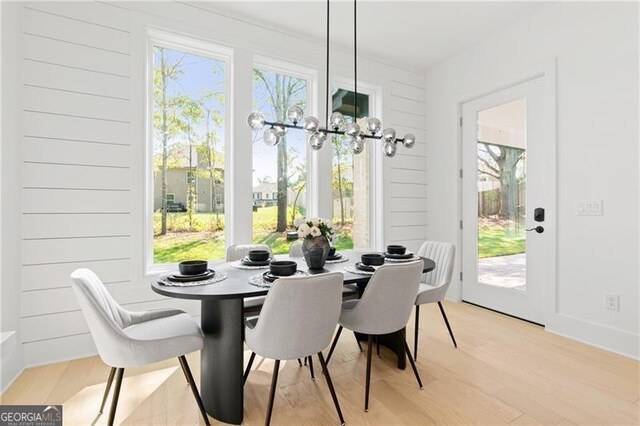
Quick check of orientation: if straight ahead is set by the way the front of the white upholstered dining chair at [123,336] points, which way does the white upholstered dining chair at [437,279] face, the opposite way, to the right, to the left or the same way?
the opposite way

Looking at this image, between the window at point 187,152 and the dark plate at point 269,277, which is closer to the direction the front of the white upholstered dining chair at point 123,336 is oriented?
the dark plate

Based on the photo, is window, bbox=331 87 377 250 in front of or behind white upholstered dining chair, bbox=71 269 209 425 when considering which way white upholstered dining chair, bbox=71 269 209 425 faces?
in front

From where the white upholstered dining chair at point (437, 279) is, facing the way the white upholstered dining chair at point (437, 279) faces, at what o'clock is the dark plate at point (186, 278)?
The dark plate is roughly at 12 o'clock from the white upholstered dining chair.

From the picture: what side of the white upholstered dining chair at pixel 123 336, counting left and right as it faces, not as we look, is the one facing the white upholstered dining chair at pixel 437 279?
front

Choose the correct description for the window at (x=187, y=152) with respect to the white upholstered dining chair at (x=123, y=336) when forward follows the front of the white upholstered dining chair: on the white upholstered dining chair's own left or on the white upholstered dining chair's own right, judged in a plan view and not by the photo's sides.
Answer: on the white upholstered dining chair's own left

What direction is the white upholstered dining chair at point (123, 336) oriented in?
to the viewer's right

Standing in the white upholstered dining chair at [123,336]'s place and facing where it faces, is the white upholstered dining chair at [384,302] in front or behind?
in front

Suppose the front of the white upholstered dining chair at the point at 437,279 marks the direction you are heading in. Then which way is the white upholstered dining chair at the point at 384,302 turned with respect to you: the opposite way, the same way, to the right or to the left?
to the right

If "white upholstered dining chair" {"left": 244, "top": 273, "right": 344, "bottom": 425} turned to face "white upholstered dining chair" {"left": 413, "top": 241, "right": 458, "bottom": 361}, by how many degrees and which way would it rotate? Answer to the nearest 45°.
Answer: approximately 90° to its right

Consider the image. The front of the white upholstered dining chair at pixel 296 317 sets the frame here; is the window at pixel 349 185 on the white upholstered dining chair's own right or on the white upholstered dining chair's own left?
on the white upholstered dining chair's own right

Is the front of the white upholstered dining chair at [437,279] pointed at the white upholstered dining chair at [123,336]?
yes

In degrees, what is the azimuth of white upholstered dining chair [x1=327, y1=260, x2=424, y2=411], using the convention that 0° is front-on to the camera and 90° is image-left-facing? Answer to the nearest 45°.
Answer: approximately 135°

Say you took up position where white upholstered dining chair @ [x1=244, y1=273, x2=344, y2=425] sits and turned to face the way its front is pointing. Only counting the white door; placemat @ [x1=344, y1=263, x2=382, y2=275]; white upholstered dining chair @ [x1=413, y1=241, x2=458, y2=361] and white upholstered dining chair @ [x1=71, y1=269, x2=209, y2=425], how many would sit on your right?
3

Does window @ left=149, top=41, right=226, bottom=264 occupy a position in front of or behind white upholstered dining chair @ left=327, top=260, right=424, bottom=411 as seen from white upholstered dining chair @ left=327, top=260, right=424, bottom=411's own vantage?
in front

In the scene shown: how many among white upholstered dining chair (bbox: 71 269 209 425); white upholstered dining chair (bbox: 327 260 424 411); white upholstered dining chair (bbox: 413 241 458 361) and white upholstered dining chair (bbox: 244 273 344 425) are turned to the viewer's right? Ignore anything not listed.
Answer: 1

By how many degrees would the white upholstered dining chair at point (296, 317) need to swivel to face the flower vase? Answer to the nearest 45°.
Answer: approximately 45° to its right

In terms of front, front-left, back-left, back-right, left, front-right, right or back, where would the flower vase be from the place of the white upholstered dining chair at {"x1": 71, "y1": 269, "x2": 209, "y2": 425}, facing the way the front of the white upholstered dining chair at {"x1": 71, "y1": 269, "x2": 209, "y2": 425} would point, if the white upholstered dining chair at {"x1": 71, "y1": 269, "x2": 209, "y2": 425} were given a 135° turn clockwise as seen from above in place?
back-left
